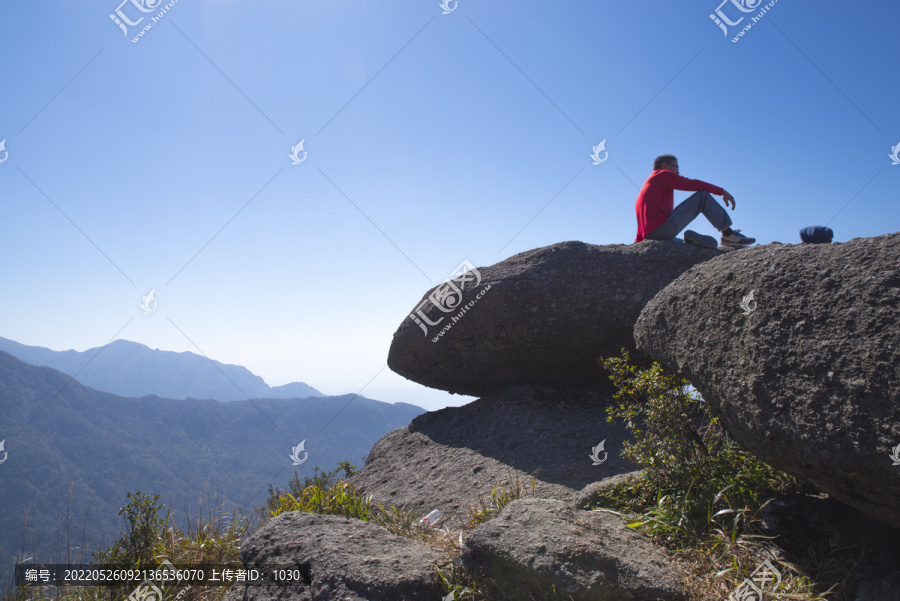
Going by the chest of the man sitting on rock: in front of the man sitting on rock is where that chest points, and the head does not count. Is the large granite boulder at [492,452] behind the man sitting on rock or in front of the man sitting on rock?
behind

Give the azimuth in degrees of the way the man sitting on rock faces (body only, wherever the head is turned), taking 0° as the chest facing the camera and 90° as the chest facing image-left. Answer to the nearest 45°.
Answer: approximately 270°

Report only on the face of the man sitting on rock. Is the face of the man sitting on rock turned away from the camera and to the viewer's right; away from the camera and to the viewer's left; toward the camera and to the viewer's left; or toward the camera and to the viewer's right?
away from the camera and to the viewer's right

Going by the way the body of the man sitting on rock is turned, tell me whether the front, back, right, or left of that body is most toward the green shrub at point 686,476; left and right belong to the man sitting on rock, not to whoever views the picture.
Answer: right

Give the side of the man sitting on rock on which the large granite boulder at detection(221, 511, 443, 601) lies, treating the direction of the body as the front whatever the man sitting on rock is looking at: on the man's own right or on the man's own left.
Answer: on the man's own right

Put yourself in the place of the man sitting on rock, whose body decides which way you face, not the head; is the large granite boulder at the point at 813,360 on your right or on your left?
on your right
